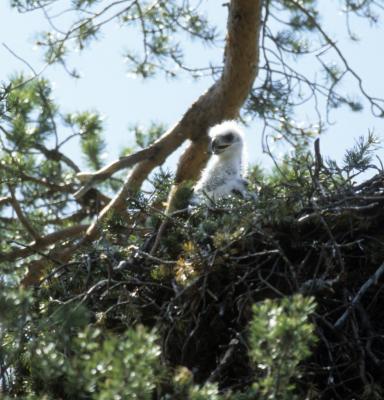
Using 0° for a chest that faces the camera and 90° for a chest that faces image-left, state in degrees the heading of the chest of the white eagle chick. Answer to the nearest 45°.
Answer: approximately 45°
